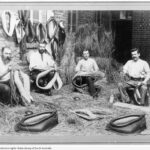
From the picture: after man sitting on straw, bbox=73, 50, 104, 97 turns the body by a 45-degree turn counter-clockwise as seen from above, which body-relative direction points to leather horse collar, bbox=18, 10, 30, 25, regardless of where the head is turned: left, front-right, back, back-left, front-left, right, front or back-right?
back-right

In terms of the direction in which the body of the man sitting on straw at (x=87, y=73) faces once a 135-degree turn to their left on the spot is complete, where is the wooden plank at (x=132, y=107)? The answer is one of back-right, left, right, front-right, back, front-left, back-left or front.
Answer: front-right

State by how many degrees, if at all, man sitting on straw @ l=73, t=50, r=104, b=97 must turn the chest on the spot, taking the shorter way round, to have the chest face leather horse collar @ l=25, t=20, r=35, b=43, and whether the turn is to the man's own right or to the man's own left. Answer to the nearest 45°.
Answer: approximately 90° to the man's own right

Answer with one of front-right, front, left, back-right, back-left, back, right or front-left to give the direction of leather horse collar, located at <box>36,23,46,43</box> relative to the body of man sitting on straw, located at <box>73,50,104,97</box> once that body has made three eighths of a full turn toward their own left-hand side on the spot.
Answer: back-left

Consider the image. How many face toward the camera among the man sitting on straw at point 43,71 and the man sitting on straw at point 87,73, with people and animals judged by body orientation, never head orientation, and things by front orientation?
2

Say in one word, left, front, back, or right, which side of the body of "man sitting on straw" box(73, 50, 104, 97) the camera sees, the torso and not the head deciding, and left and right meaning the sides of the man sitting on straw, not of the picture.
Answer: front

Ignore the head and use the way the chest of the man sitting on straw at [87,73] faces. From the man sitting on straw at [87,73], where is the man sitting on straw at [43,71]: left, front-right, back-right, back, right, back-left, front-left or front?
right
